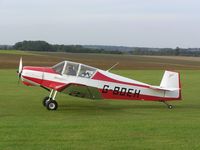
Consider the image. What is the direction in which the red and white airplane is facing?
to the viewer's left
